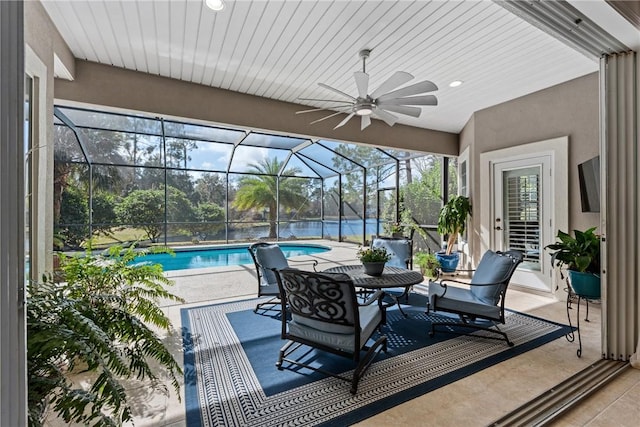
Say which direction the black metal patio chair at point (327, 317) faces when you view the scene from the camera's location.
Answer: facing away from the viewer and to the right of the viewer

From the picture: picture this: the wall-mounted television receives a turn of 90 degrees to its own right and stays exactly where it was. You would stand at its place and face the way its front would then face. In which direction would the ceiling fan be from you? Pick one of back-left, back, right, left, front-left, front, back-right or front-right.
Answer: left

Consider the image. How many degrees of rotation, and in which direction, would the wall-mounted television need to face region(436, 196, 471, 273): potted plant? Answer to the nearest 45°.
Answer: approximately 90° to its right

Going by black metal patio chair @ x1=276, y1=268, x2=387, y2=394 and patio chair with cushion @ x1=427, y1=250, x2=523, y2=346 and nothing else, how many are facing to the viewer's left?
1

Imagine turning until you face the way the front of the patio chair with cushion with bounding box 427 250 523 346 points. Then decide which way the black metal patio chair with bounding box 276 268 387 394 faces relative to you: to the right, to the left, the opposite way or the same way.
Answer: to the right

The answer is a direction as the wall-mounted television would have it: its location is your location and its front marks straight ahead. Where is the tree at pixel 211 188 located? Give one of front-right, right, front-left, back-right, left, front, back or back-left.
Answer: front-right

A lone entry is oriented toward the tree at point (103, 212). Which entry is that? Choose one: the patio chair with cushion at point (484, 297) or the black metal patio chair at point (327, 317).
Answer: the patio chair with cushion

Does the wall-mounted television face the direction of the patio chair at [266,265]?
yes

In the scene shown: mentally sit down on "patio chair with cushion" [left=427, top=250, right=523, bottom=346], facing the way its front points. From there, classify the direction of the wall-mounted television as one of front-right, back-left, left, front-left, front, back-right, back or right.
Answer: back-right

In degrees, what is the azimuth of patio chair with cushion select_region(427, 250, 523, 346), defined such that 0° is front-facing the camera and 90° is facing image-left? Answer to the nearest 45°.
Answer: approximately 90°

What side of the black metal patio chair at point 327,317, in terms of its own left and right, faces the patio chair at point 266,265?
left

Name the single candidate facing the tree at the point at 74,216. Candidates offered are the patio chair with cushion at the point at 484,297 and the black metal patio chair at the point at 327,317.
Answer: the patio chair with cushion

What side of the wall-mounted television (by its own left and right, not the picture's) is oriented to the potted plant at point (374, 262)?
front

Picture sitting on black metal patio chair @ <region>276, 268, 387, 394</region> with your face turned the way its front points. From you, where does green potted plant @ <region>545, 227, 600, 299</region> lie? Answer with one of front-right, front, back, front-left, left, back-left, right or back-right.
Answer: front-right

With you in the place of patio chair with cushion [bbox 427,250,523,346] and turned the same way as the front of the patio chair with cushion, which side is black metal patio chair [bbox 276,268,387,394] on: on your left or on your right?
on your left

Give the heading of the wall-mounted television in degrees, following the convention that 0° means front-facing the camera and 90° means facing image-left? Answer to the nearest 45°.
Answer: approximately 45°

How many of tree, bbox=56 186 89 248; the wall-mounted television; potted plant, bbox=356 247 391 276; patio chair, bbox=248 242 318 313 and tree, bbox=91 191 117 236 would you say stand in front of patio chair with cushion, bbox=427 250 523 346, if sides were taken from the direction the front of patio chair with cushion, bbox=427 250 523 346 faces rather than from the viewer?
4
